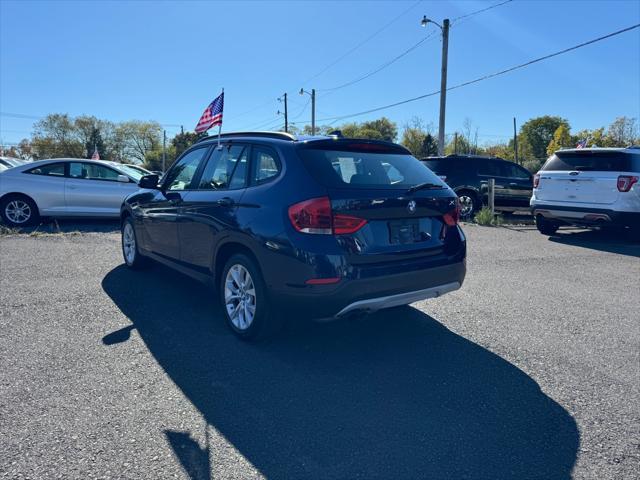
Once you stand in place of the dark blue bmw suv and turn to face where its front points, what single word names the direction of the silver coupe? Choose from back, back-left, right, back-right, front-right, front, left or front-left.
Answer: front

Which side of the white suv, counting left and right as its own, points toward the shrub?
left

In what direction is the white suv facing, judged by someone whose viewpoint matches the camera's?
facing away from the viewer and to the right of the viewer

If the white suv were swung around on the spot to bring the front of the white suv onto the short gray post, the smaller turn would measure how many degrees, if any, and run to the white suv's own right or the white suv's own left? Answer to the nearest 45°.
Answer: approximately 90° to the white suv's own left

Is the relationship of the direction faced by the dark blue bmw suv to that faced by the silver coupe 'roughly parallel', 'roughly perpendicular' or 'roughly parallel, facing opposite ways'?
roughly perpendicular

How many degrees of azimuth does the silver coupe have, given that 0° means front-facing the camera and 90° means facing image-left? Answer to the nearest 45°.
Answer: approximately 270°

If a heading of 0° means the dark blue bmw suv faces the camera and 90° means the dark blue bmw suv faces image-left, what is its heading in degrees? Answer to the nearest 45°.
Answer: approximately 135°

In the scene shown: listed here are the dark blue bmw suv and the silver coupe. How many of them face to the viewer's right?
1

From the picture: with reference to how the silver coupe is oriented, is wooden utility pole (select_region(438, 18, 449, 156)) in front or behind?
in front

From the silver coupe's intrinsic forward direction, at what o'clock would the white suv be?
The white suv is roughly at 1 o'clock from the silver coupe.
